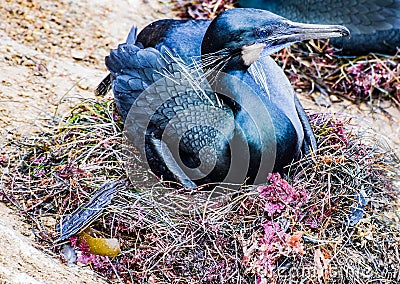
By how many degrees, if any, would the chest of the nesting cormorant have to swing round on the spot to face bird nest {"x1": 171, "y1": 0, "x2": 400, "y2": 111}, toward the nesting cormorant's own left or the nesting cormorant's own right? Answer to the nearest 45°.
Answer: approximately 90° to the nesting cormorant's own left

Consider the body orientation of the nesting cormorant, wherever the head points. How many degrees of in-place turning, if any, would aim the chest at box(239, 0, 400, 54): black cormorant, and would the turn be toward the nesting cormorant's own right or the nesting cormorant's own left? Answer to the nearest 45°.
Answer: approximately 90° to the nesting cormorant's own left

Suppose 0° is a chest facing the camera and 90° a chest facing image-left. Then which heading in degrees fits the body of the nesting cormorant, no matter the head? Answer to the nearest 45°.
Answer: approximately 315°
